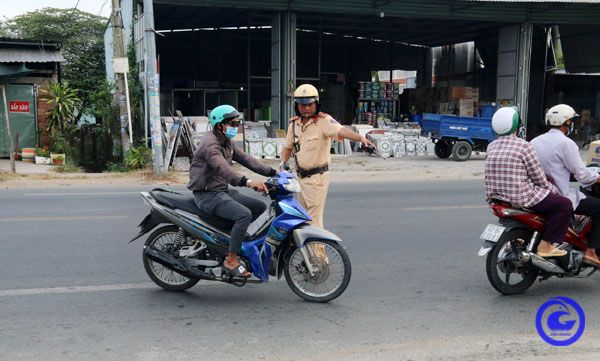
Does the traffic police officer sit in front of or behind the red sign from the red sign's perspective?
in front

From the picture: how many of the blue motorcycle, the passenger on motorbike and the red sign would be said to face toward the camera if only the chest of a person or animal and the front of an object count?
1

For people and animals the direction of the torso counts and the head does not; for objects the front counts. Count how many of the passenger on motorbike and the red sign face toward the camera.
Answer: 1

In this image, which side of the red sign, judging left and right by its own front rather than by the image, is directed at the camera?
front

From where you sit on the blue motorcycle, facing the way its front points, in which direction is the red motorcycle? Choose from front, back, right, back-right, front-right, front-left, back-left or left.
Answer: front

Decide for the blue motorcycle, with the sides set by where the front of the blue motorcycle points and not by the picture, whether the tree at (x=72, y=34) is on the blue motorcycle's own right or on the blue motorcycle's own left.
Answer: on the blue motorcycle's own left

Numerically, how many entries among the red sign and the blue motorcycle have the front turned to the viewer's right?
1

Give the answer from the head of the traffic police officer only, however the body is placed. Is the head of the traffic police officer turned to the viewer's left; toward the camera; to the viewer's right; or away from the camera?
toward the camera

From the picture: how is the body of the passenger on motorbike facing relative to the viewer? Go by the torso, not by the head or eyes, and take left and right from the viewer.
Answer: facing away from the viewer and to the right of the viewer

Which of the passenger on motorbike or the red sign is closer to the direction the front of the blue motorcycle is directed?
the passenger on motorbike

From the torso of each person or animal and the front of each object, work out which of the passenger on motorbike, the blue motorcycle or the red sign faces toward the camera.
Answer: the red sign

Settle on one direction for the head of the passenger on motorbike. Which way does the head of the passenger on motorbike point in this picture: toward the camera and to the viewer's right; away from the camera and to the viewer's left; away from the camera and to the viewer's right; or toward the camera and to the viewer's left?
away from the camera and to the viewer's right

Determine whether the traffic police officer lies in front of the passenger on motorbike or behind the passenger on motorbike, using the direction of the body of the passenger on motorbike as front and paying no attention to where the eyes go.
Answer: behind

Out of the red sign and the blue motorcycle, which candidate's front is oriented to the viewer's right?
the blue motorcycle

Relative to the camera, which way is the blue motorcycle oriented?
to the viewer's right
